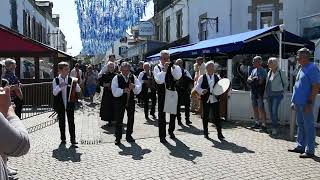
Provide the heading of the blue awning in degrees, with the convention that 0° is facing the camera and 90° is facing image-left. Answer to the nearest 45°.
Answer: approximately 45°

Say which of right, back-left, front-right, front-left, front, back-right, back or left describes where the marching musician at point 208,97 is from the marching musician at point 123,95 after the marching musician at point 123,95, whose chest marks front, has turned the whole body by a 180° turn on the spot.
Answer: right

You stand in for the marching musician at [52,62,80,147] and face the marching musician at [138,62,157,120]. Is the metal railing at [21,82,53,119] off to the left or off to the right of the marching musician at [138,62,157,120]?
left

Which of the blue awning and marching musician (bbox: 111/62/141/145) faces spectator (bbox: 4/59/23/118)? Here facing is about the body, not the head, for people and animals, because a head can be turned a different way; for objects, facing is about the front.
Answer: the blue awning

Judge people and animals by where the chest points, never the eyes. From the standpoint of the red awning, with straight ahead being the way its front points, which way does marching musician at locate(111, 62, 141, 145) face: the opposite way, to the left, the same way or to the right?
to the right

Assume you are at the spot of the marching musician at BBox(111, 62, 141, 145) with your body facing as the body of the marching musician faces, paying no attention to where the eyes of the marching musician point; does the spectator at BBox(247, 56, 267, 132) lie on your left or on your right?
on your left

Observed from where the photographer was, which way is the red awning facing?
facing to the right of the viewer

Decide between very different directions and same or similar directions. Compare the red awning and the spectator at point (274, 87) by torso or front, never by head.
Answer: very different directions

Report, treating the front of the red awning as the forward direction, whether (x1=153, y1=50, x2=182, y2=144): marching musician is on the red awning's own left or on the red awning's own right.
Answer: on the red awning's own right

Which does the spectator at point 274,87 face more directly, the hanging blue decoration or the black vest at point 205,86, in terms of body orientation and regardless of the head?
the black vest

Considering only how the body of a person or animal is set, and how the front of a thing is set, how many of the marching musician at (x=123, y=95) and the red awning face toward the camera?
1

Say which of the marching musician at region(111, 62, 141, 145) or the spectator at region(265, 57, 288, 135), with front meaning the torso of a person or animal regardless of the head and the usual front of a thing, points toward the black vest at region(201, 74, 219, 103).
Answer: the spectator
